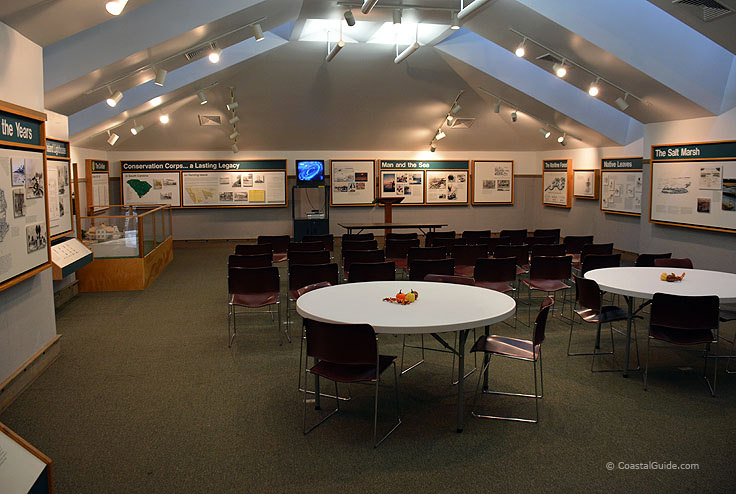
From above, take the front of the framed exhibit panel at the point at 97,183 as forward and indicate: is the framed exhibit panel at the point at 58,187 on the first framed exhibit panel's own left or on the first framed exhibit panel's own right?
on the first framed exhibit panel's own right

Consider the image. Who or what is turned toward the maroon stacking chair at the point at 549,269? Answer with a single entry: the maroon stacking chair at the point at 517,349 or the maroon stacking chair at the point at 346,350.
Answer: the maroon stacking chair at the point at 346,350

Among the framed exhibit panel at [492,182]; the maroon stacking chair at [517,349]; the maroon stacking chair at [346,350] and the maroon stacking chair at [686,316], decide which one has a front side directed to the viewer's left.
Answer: the maroon stacking chair at [517,349]

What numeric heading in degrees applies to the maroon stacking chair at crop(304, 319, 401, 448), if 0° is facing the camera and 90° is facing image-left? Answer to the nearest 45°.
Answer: approximately 225°

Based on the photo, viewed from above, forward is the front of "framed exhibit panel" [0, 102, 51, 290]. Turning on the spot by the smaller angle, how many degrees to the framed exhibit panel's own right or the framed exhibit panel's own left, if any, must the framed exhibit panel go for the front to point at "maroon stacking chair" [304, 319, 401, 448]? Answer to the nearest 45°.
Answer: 0° — it already faces it

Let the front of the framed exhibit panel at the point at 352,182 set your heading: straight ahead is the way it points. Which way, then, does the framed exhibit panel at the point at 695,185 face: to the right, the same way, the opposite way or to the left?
to the right

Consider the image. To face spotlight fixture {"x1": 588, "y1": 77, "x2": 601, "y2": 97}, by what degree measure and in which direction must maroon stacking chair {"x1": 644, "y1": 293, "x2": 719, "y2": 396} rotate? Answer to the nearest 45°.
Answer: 0° — it already faces it

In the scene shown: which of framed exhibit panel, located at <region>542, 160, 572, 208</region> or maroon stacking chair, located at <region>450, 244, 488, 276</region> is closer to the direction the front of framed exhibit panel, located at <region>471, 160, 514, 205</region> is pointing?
the maroon stacking chair

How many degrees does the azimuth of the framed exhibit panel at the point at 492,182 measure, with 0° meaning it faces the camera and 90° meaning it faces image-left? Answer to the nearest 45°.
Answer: approximately 0°

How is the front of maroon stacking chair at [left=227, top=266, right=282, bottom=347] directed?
away from the camera

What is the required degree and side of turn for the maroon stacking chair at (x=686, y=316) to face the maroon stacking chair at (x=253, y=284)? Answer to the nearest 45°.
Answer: approximately 90° to its left
